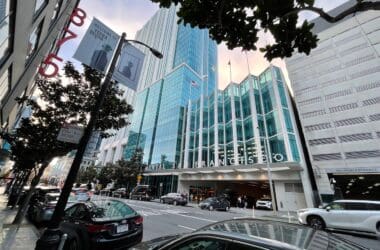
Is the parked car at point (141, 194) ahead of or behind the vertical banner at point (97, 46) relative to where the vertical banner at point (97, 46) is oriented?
behind

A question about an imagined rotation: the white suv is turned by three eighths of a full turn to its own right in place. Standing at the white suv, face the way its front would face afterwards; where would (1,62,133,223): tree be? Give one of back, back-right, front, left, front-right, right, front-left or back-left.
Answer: back

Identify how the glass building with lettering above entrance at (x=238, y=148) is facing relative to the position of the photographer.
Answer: facing the viewer and to the left of the viewer

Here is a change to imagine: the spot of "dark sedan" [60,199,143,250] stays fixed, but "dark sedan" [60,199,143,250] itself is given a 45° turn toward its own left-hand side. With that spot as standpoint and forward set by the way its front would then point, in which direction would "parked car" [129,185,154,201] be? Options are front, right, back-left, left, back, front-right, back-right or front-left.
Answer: right

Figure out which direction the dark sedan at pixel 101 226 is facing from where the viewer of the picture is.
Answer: facing away from the viewer and to the left of the viewer

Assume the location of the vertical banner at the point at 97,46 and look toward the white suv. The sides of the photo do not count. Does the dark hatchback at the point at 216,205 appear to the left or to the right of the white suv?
left

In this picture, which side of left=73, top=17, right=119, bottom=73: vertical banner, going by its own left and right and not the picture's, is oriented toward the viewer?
front

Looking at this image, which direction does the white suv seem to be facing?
to the viewer's left

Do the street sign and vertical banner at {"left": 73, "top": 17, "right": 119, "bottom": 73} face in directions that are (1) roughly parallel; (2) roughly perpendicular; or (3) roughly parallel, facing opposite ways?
roughly parallel

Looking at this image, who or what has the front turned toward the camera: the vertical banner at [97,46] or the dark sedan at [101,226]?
the vertical banner

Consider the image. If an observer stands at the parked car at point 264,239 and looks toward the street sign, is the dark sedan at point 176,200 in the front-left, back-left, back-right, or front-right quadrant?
front-right

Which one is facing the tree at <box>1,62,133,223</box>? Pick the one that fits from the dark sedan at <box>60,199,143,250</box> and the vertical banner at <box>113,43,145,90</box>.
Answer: the dark sedan
